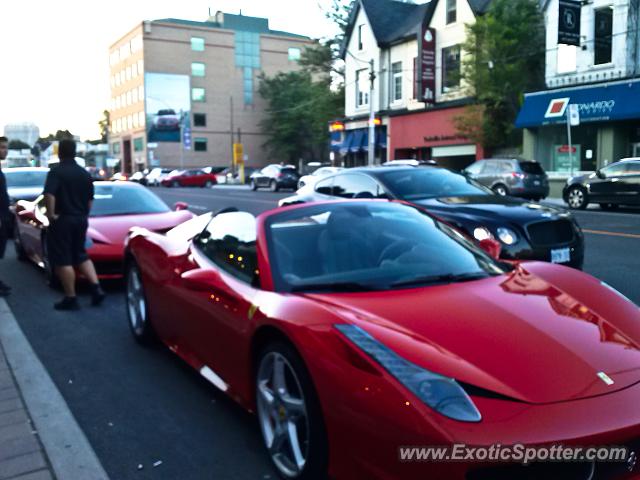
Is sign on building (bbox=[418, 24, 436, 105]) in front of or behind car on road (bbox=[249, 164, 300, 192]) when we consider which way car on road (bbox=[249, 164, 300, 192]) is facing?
behind

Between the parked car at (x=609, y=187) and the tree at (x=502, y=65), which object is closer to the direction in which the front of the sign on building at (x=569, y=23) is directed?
the parked car

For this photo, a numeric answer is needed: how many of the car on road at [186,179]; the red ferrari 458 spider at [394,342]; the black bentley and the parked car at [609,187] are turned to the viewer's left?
2

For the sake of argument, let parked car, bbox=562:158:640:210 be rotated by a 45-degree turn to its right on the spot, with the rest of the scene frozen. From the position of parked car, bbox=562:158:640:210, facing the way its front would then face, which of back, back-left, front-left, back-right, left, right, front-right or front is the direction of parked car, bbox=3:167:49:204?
left

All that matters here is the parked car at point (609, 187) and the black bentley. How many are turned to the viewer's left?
1

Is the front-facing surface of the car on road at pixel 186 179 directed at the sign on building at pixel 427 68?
no

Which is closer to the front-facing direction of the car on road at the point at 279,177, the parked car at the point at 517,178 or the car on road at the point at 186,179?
the car on road

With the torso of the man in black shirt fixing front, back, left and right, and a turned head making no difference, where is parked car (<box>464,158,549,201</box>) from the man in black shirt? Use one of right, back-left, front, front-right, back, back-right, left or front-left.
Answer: right

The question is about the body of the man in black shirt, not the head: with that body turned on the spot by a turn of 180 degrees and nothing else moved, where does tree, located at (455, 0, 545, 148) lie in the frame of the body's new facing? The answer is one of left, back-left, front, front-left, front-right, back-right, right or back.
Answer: left

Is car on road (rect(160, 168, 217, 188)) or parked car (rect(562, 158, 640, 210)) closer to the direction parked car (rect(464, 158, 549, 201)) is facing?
the car on road

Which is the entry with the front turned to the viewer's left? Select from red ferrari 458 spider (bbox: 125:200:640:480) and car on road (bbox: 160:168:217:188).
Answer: the car on road

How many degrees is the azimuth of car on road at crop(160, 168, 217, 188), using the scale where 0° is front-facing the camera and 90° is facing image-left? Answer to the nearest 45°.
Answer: approximately 90°

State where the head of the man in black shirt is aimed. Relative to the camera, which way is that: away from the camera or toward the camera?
away from the camera

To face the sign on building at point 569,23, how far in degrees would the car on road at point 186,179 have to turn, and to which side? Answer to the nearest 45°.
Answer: approximately 135° to its left

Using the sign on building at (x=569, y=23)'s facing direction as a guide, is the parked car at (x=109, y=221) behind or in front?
in front

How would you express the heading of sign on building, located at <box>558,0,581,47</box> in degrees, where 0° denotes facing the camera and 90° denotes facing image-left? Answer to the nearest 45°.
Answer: approximately 45°

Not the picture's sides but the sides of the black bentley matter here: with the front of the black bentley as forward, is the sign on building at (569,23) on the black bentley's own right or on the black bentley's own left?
on the black bentley's own left

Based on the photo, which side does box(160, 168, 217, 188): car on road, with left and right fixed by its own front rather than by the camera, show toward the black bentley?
left
